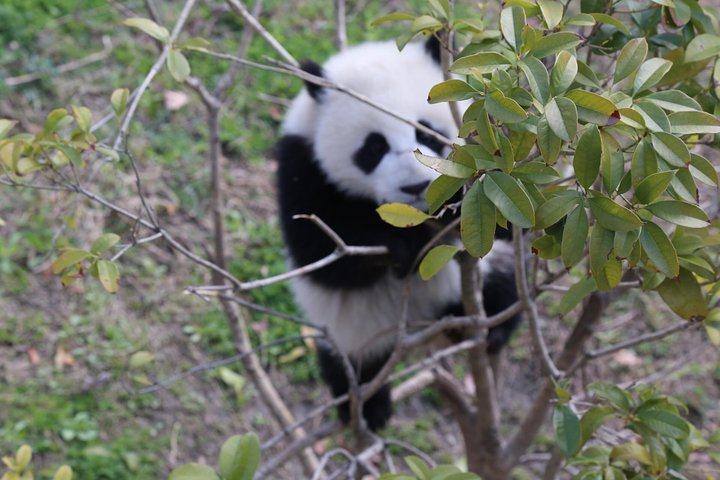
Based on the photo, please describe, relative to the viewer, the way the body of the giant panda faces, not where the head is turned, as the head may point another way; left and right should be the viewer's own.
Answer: facing the viewer and to the right of the viewer
